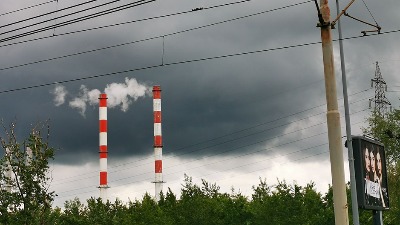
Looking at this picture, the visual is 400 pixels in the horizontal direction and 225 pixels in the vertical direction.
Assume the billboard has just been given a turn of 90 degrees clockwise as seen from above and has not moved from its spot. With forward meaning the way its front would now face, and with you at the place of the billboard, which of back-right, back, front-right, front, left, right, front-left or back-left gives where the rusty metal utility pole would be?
front-left

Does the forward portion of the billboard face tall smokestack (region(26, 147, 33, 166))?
no
